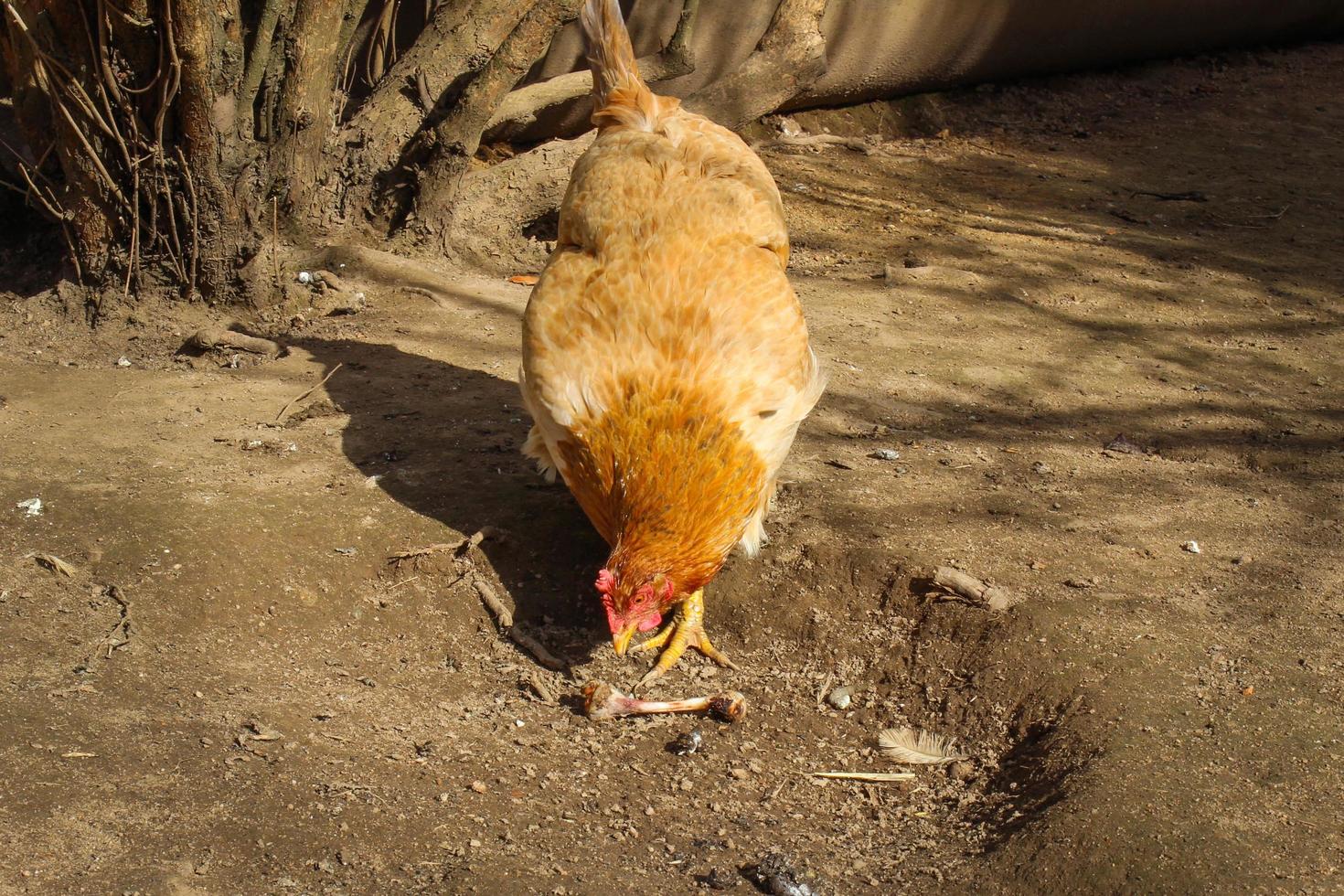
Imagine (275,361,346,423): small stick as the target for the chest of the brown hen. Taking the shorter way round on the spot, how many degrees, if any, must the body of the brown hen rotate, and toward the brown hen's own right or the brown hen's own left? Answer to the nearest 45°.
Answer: approximately 135° to the brown hen's own right

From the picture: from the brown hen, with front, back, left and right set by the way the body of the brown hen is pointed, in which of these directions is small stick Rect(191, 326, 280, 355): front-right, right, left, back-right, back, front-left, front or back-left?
back-right

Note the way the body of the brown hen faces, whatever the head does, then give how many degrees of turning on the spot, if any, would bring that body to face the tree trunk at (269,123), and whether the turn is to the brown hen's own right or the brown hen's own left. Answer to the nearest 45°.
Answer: approximately 135° to the brown hen's own right

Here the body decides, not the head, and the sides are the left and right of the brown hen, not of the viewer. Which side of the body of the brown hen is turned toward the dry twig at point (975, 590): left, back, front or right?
left

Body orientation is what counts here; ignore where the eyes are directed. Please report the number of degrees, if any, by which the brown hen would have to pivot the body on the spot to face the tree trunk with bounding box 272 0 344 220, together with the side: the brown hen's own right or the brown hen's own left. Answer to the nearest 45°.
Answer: approximately 135° to the brown hen's own right

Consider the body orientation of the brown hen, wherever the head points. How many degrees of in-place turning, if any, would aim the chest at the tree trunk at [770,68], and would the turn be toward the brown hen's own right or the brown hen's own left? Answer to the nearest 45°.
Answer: approximately 180°

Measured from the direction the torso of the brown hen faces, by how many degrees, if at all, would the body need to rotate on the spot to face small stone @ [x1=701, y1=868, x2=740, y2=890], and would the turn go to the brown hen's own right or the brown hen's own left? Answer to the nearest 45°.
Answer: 0° — it already faces it

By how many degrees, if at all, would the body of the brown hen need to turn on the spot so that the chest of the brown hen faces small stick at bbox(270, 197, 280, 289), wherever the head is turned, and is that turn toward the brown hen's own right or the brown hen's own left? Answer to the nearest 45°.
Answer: approximately 135° to the brown hen's own right

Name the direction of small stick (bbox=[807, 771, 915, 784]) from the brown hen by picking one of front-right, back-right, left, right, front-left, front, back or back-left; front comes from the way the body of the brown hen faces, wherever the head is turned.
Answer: front-left

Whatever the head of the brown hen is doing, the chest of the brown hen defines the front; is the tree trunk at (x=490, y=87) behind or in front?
behind

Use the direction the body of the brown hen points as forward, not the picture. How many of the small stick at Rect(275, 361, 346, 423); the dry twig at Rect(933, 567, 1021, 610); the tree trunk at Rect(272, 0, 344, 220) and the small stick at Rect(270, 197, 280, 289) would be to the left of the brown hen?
1

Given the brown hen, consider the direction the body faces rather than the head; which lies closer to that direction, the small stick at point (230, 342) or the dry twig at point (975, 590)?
the dry twig

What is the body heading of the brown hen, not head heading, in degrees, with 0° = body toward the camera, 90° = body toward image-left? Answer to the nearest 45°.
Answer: approximately 0°
